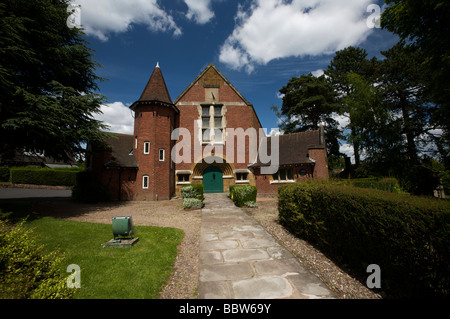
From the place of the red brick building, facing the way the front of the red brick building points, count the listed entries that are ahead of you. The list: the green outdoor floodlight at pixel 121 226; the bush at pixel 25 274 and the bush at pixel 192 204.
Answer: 3

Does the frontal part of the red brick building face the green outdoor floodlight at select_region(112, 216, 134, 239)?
yes

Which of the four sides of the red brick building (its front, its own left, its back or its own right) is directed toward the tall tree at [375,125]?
left

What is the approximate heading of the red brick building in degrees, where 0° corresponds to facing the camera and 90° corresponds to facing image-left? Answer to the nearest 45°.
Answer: approximately 0°

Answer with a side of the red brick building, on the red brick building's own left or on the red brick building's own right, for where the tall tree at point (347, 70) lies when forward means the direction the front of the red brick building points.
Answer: on the red brick building's own left

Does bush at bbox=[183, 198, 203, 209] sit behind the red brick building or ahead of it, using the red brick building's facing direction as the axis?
ahead

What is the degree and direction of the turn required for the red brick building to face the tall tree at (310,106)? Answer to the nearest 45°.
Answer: approximately 135° to its left
